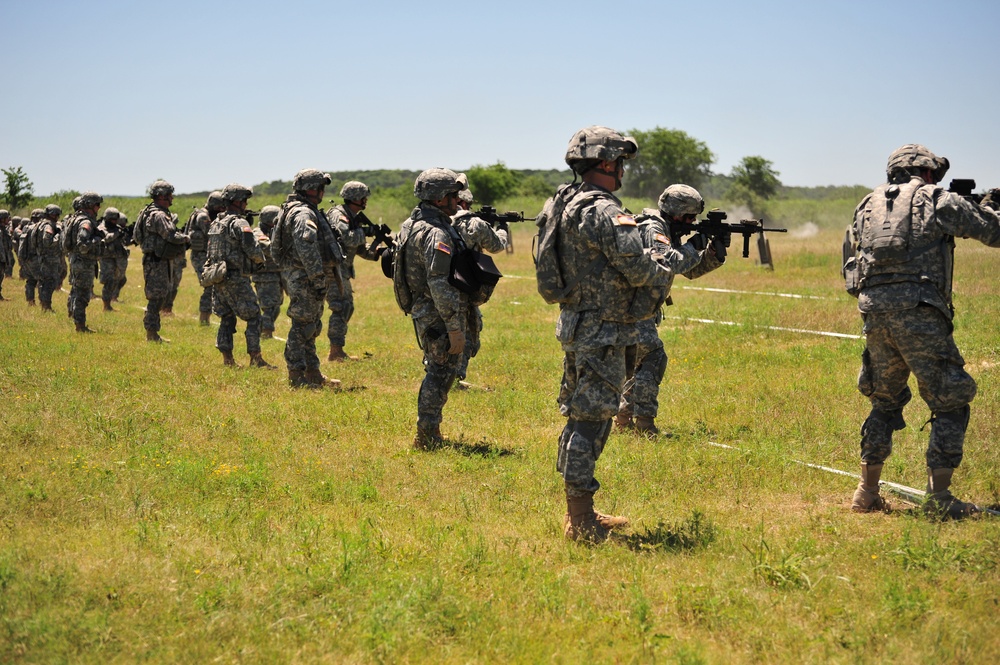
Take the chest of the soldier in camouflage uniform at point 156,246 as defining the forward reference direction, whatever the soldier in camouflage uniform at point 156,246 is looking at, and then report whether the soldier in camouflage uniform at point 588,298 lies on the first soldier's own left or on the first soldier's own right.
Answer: on the first soldier's own right

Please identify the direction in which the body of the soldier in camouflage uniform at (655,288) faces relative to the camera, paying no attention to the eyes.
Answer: to the viewer's right

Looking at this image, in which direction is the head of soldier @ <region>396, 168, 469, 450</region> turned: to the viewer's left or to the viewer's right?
to the viewer's right

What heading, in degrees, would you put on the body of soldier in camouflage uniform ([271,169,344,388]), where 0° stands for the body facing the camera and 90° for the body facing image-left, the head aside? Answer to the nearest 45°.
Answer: approximately 270°

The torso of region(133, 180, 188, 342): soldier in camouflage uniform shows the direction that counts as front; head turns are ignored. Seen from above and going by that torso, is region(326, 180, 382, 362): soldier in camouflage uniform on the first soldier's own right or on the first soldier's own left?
on the first soldier's own right

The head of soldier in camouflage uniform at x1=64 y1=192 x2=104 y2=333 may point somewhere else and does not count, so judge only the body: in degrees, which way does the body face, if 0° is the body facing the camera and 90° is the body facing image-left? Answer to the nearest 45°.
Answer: approximately 270°

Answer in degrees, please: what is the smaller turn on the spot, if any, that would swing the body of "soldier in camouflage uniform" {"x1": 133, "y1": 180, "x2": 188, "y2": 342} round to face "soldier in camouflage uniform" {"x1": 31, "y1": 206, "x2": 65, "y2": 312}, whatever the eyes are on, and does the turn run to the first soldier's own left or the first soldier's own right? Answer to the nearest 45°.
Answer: approximately 90° to the first soldier's own left
